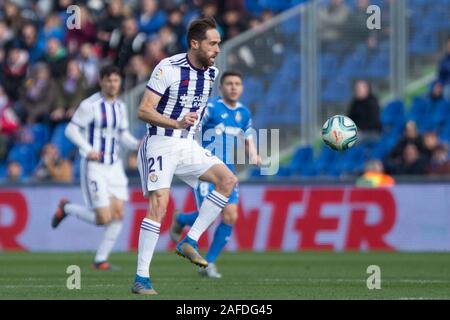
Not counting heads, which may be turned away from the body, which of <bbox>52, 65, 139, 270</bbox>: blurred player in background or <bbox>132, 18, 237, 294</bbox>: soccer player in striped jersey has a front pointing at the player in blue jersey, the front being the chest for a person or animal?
the blurred player in background

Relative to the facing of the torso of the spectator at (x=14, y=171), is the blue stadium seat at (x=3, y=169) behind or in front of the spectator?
behind

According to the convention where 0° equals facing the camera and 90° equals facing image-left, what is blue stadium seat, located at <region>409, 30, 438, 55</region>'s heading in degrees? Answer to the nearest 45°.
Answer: approximately 45°

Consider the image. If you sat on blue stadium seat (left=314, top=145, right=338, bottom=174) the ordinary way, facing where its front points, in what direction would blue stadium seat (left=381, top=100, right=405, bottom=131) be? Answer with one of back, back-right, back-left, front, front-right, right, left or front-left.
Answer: back-left

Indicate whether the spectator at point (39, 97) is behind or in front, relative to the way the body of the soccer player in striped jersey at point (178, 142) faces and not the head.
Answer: behind
